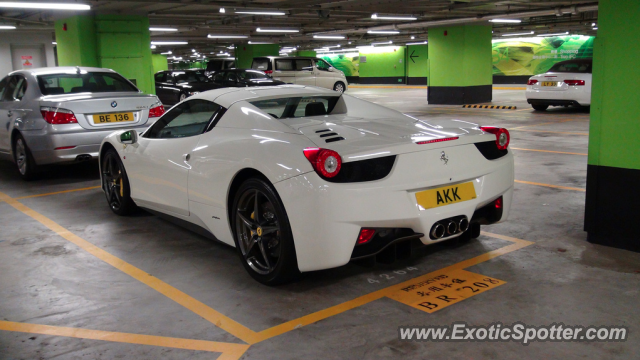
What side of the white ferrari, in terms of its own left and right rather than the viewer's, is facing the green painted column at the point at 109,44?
front

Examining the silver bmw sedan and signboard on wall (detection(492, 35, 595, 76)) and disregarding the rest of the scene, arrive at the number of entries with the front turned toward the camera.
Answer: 1

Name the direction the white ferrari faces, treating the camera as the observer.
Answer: facing away from the viewer and to the left of the viewer

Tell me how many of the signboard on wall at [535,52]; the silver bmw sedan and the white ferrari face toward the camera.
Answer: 1

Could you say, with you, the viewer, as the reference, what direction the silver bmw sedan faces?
facing away from the viewer and to the left of the viewer

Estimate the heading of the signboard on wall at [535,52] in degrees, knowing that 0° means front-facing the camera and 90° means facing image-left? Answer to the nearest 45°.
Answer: approximately 0°

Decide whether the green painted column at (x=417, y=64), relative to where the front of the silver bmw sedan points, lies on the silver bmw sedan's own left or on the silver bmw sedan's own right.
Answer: on the silver bmw sedan's own right

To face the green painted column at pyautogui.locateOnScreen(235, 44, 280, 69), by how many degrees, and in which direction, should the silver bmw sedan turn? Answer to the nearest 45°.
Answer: approximately 45° to its right

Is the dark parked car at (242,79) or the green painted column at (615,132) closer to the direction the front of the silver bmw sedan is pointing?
the dark parked car

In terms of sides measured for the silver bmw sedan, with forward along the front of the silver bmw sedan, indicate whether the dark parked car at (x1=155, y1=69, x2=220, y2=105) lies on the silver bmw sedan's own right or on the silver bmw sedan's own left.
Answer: on the silver bmw sedan's own right

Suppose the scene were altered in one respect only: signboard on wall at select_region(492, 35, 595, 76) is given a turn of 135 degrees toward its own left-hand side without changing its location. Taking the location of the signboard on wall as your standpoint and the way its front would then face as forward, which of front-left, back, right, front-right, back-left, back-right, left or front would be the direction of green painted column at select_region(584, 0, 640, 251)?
back-right
